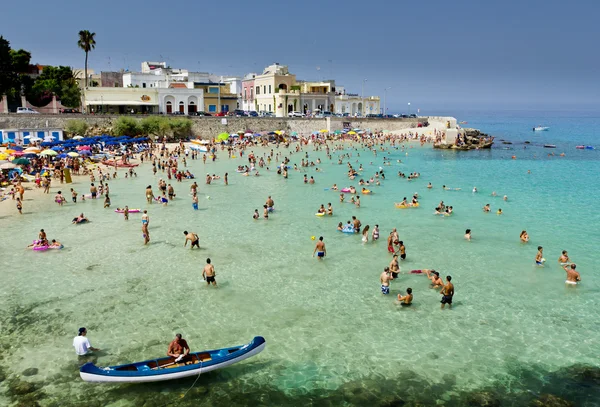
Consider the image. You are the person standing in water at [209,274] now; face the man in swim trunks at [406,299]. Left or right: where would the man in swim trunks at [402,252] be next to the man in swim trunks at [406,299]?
left

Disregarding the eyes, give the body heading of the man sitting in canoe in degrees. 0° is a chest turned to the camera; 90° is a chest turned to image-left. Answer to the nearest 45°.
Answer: approximately 0°

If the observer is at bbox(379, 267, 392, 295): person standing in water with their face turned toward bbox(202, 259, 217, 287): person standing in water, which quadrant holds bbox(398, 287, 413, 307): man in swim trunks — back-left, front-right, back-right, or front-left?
back-left

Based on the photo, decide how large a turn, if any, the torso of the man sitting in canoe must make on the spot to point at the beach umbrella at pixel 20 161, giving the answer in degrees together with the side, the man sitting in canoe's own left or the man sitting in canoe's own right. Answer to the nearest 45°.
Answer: approximately 180°

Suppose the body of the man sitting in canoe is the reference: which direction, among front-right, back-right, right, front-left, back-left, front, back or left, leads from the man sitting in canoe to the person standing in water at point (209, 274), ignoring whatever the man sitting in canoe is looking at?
back

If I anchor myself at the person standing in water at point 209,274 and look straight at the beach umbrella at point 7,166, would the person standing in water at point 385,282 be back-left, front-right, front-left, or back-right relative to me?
back-right

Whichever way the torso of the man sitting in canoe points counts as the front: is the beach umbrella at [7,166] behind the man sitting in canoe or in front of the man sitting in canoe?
behind

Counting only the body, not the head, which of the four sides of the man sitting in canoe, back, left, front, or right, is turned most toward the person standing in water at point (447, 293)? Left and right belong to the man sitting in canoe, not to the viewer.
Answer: left
